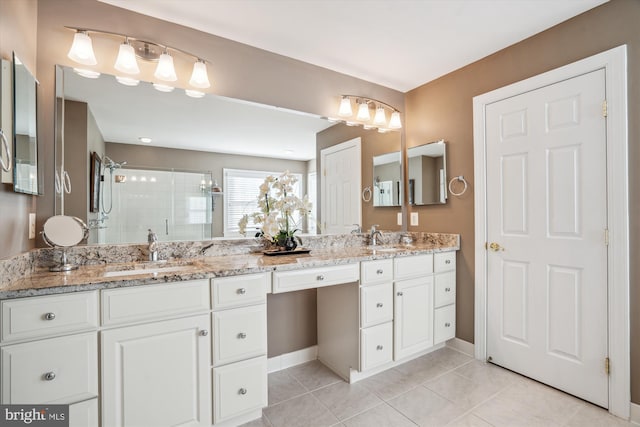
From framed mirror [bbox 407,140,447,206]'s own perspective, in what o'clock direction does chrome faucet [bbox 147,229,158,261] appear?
The chrome faucet is roughly at 12 o'clock from the framed mirror.

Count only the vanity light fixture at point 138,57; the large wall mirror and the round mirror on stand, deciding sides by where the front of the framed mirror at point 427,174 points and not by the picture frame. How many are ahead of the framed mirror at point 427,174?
3

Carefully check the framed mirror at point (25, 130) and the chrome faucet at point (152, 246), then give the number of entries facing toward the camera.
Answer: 1

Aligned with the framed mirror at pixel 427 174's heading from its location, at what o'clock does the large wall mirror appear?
The large wall mirror is roughly at 12 o'clock from the framed mirror.

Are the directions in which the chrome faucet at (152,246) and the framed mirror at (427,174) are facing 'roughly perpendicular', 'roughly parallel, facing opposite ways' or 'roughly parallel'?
roughly perpendicular

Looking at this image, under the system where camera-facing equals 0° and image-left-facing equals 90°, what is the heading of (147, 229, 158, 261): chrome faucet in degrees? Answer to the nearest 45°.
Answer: approximately 0°

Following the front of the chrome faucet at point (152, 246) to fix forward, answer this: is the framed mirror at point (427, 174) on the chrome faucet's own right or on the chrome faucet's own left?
on the chrome faucet's own left

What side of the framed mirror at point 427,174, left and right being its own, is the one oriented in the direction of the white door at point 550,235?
left

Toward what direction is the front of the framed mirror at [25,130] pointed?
to the viewer's right

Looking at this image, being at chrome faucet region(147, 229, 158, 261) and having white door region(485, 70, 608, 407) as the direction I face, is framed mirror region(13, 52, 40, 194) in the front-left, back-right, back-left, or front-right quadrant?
back-right

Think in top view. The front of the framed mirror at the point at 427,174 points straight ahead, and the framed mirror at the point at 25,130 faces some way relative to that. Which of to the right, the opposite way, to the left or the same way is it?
the opposite way
